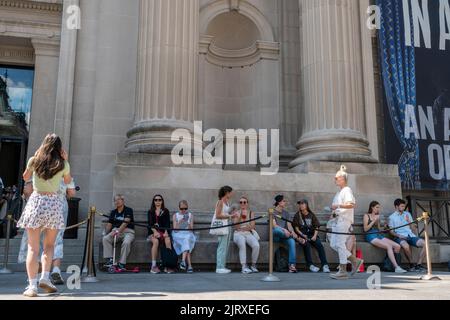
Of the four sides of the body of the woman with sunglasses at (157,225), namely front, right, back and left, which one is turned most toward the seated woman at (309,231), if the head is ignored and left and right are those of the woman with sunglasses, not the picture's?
left

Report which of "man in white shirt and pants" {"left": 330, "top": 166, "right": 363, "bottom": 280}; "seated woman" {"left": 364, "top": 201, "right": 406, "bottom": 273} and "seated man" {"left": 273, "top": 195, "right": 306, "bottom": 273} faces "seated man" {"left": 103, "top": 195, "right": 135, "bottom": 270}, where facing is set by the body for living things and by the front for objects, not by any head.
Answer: the man in white shirt and pants

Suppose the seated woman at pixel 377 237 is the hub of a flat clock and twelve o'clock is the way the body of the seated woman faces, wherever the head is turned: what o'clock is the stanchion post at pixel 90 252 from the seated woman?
The stanchion post is roughly at 3 o'clock from the seated woman.

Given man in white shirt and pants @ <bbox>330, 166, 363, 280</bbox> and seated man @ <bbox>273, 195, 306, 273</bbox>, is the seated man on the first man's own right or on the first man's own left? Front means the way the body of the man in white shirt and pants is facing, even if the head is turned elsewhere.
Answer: on the first man's own right

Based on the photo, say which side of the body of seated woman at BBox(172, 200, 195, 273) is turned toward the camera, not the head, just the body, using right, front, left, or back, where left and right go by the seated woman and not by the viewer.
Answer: front

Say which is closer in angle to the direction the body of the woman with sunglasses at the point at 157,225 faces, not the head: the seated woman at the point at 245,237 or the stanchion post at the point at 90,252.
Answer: the stanchion post

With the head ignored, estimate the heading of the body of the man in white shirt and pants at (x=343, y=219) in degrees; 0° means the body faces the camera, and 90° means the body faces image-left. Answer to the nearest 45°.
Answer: approximately 90°

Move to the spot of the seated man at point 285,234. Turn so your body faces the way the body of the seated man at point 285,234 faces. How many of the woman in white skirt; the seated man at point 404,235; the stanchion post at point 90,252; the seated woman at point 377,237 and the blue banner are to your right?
2

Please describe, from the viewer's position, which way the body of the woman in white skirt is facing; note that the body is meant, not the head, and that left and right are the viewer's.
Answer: facing away from the viewer

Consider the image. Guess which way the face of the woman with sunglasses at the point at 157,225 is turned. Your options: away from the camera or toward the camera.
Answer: toward the camera

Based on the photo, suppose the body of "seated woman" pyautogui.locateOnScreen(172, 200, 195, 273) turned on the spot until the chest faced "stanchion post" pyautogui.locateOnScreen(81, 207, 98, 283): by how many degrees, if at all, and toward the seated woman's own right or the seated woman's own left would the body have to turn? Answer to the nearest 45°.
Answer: approximately 45° to the seated woman's own right

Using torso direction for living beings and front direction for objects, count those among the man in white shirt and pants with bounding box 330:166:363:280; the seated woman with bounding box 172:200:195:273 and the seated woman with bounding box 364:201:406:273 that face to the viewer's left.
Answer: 1

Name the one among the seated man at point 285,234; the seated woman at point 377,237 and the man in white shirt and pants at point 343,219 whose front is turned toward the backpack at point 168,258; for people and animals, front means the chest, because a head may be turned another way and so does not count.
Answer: the man in white shirt and pants
